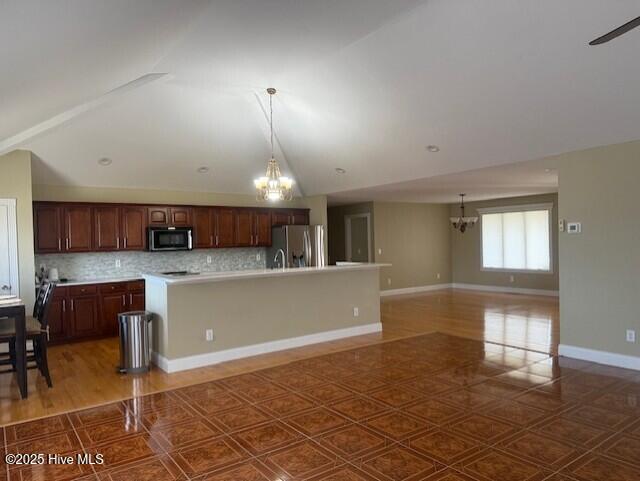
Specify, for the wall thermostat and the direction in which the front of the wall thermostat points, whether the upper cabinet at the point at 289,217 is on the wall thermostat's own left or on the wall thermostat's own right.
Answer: on the wall thermostat's own right

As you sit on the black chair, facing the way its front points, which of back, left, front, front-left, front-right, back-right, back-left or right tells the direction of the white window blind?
back

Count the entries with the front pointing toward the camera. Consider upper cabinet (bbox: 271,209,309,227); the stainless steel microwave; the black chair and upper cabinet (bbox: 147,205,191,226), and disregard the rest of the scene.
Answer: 3

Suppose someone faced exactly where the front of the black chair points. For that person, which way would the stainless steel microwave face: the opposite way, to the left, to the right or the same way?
to the left

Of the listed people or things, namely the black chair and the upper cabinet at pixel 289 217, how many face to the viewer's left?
1

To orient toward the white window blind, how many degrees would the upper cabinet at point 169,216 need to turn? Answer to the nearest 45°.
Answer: approximately 90° to its left

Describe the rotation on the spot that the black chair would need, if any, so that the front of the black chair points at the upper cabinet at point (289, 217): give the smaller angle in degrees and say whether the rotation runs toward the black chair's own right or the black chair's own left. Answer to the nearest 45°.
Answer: approximately 135° to the black chair's own right

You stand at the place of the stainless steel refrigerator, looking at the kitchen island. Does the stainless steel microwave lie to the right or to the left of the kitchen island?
right

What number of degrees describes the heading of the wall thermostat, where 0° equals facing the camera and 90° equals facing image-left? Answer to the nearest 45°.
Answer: approximately 45°

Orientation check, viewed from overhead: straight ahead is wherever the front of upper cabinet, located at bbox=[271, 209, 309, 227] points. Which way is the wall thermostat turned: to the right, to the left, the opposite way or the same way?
to the right

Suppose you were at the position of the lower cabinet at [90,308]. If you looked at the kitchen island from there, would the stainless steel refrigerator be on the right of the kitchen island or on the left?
left

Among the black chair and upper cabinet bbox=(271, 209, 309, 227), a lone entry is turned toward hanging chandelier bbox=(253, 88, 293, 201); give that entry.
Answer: the upper cabinet

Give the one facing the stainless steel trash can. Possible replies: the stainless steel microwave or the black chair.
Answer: the stainless steel microwave

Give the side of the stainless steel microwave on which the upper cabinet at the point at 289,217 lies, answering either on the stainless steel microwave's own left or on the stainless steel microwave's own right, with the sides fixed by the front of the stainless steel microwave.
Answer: on the stainless steel microwave's own left

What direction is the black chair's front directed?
to the viewer's left
